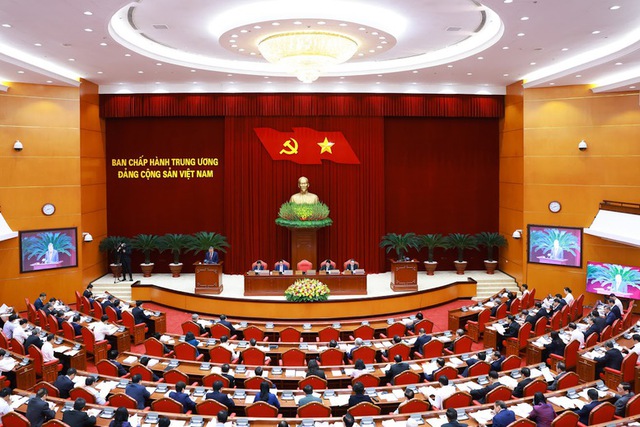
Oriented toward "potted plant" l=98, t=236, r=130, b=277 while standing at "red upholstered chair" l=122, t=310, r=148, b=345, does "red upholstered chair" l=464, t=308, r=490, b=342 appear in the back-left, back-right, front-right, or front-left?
back-right

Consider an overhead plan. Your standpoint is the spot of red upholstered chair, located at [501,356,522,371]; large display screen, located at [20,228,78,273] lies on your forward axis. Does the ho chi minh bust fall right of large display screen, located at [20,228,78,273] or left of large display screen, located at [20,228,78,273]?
right

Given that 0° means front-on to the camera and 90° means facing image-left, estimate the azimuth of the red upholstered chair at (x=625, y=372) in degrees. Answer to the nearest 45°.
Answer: approximately 135°

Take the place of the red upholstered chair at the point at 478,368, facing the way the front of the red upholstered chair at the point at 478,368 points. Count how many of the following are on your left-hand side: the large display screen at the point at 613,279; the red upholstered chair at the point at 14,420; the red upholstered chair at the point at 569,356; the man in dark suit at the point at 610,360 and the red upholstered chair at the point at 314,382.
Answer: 2

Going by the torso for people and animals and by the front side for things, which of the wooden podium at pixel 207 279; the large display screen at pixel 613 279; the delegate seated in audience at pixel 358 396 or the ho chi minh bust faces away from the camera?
the delegate seated in audience

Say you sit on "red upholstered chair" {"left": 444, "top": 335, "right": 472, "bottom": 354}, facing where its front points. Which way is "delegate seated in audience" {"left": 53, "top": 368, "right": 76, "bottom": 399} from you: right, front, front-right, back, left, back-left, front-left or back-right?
left

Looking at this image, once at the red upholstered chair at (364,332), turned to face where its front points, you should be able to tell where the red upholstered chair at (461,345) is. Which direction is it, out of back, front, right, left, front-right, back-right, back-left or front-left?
back-right

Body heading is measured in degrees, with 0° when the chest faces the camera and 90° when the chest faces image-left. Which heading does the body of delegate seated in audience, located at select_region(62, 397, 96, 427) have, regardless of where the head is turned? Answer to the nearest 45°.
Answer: approximately 225°

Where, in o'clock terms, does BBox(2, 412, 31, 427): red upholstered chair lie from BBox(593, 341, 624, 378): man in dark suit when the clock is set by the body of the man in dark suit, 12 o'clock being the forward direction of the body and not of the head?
The red upholstered chair is roughly at 9 o'clock from the man in dark suit.

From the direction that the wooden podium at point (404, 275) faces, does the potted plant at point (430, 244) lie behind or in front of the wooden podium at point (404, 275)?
behind

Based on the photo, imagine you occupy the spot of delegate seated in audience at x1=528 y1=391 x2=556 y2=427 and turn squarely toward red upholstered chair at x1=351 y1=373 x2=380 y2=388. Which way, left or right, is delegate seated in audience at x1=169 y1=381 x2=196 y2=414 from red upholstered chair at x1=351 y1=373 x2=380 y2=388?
left

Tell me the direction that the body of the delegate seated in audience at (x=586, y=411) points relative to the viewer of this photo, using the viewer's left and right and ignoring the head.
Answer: facing away from the viewer and to the left of the viewer

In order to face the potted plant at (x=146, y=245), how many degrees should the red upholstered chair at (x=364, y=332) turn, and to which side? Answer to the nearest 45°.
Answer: approximately 45° to its left

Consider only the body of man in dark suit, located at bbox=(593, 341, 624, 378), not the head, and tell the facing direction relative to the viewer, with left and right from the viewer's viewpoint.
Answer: facing away from the viewer and to the left of the viewer

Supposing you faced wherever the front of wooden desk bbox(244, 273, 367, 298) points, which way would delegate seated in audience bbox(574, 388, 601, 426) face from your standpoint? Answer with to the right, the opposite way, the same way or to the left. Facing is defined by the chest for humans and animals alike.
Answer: the opposite way
